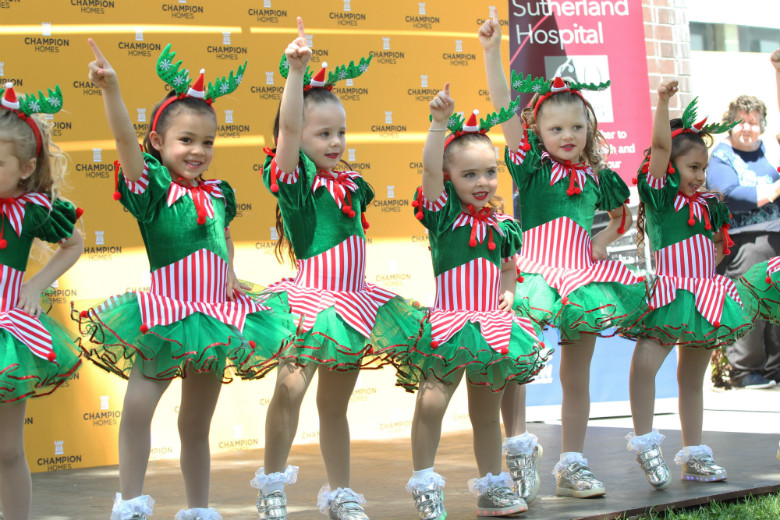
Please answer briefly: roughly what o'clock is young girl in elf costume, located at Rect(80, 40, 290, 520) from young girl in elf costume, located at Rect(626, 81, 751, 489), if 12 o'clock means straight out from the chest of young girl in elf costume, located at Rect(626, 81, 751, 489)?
young girl in elf costume, located at Rect(80, 40, 290, 520) is roughly at 3 o'clock from young girl in elf costume, located at Rect(626, 81, 751, 489).

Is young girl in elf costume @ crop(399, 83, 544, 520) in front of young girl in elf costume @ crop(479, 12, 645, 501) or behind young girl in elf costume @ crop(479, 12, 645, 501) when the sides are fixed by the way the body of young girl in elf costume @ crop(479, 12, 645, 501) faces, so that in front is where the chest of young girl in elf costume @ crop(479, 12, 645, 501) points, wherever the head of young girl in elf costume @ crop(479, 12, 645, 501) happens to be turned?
in front

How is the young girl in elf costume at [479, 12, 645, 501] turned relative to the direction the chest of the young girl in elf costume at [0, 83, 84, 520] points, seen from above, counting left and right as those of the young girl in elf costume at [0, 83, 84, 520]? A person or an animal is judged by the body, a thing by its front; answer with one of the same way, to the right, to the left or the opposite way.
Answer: the same way

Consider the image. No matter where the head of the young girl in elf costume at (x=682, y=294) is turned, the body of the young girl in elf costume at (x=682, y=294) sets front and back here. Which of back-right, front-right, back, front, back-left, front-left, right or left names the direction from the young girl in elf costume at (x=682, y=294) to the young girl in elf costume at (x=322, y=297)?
right

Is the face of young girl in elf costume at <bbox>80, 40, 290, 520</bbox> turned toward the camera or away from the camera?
toward the camera

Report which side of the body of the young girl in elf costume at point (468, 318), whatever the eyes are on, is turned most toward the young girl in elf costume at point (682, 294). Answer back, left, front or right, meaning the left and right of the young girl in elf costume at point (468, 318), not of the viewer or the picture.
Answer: left

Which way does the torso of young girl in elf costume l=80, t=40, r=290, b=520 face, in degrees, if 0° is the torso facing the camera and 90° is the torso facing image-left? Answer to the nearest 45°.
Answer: approximately 315°

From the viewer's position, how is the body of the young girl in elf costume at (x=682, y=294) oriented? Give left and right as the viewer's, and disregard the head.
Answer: facing the viewer and to the right of the viewer

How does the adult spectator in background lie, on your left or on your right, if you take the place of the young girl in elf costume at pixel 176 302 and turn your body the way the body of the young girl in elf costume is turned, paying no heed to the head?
on your left

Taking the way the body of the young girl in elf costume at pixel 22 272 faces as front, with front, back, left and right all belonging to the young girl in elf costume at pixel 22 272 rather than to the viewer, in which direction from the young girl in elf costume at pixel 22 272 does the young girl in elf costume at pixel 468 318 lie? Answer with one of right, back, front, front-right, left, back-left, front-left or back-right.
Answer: back-left

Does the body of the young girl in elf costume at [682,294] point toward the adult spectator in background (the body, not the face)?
no

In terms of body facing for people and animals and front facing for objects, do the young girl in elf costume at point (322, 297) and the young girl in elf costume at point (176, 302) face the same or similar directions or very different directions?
same or similar directions

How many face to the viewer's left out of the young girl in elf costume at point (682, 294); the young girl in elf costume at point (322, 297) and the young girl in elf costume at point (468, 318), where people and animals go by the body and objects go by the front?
0

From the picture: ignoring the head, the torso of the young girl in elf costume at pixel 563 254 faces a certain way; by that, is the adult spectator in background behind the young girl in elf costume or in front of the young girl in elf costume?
behind

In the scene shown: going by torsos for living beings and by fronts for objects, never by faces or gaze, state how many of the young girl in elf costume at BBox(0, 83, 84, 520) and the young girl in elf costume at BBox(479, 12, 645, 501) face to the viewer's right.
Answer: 0

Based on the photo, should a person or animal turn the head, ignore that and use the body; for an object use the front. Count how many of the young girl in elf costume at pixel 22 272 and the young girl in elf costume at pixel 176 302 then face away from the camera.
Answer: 0

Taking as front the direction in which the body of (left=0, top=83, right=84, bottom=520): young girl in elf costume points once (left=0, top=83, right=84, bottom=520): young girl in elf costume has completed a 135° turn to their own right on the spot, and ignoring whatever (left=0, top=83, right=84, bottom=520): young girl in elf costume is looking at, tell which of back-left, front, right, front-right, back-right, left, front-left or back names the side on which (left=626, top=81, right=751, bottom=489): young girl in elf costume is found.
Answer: right

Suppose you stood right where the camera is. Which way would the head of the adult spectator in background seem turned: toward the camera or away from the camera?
toward the camera

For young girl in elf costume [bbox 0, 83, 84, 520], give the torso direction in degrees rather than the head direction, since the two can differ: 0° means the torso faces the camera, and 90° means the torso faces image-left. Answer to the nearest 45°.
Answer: approximately 45°

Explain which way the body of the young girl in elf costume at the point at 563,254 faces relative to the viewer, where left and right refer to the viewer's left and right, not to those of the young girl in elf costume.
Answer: facing the viewer

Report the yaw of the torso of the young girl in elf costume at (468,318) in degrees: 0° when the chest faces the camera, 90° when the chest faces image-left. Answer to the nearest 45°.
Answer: approximately 315°
